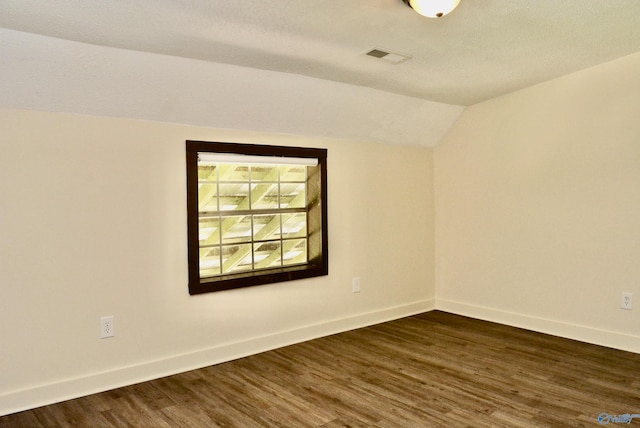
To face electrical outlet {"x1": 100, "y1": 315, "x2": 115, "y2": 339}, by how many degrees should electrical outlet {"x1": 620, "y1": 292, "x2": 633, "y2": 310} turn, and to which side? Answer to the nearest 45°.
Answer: approximately 45° to its right

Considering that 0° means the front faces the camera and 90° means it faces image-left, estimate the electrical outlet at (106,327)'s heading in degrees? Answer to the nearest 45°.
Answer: approximately 0°

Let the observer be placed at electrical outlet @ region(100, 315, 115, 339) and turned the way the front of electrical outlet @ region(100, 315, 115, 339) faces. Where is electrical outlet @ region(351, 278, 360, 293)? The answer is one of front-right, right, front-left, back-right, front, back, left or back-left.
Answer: left

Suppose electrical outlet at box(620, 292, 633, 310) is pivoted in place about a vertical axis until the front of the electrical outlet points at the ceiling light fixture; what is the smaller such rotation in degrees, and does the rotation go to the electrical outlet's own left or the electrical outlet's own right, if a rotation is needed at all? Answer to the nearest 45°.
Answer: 0° — it already faces it

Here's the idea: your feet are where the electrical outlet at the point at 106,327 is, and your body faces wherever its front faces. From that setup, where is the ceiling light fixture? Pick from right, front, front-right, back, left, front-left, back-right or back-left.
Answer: front-left

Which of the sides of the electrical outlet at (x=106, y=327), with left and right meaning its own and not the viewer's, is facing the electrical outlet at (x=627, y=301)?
left

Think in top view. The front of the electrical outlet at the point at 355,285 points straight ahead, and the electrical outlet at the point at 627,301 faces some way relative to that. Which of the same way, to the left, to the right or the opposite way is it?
to the right

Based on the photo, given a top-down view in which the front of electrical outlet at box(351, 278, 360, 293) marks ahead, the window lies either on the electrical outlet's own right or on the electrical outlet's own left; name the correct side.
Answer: on the electrical outlet's own right
